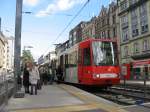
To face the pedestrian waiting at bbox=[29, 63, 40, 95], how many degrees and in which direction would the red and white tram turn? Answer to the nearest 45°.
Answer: approximately 90° to its right

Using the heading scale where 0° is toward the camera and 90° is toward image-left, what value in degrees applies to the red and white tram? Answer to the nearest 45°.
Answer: approximately 315°
